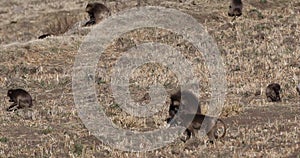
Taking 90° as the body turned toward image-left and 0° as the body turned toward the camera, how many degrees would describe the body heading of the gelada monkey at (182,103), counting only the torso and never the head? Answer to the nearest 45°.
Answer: approximately 90°

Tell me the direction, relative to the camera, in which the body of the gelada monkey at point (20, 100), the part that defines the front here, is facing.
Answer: to the viewer's left

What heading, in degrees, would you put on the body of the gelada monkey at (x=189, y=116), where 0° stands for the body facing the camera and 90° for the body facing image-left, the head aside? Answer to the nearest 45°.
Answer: approximately 90°

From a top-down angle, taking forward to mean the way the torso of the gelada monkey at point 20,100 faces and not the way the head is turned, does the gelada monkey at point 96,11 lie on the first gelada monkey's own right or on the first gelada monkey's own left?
on the first gelada monkey's own right

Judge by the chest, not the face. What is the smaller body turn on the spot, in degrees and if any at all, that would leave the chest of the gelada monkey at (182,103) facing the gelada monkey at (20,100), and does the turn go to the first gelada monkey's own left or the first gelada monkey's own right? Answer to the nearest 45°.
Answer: approximately 45° to the first gelada monkey's own right

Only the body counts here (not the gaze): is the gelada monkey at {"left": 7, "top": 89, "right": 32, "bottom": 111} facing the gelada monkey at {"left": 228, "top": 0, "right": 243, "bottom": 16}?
no

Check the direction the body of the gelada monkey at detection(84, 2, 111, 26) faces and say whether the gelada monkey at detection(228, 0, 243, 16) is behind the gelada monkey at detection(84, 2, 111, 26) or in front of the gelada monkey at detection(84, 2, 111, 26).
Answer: behind

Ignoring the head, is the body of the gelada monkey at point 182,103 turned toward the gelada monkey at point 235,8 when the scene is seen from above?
no

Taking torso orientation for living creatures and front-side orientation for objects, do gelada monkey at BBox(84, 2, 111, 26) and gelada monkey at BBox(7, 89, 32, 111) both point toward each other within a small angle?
no

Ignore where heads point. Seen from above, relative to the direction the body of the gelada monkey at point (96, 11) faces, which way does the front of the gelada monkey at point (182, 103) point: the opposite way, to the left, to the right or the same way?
the same way

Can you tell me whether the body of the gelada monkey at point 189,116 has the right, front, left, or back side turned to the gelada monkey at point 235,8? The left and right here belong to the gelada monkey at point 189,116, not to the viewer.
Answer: right
